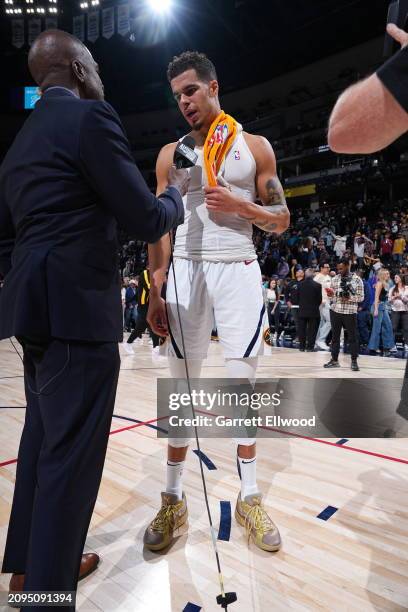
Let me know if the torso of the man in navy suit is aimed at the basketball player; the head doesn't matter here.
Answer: yes

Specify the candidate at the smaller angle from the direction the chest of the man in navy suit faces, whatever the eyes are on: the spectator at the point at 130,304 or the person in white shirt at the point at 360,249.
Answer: the person in white shirt

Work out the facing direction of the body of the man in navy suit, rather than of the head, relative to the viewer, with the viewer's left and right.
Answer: facing away from the viewer and to the right of the viewer

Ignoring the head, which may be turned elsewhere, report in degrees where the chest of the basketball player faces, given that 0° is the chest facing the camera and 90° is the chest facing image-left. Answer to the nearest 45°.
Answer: approximately 0°

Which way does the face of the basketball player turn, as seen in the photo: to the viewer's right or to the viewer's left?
to the viewer's left

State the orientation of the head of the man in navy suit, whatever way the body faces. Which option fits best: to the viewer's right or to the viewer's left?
to the viewer's right

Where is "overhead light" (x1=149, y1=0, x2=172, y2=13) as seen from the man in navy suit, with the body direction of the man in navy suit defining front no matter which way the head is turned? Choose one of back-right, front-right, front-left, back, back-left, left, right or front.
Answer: front-left

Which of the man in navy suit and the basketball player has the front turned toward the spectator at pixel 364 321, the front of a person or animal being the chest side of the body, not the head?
the man in navy suit
